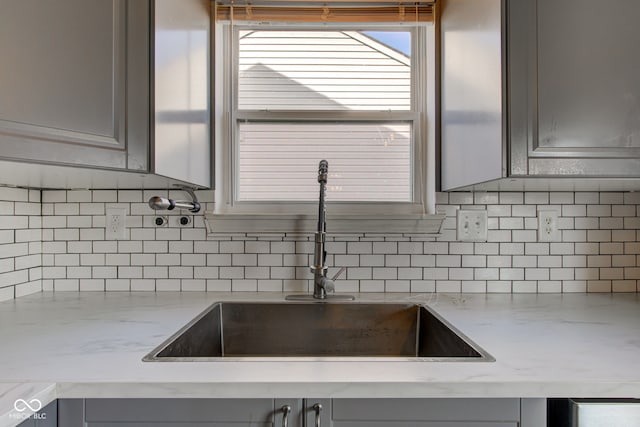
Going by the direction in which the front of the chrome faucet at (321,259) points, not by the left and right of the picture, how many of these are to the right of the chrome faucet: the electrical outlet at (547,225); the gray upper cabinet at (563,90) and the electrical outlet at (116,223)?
1

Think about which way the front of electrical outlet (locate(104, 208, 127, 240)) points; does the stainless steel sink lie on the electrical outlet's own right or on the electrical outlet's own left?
on the electrical outlet's own left

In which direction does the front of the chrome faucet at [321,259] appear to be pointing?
toward the camera

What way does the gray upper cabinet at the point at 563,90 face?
toward the camera

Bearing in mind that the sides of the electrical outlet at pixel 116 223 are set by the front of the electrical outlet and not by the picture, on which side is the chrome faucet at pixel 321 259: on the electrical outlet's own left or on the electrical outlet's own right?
on the electrical outlet's own left

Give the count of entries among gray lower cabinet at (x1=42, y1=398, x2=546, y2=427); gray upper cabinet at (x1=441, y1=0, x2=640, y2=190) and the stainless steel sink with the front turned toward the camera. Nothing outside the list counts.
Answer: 3

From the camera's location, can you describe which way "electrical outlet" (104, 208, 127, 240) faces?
facing the viewer

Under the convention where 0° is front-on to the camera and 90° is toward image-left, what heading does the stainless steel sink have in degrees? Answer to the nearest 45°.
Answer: approximately 0°
